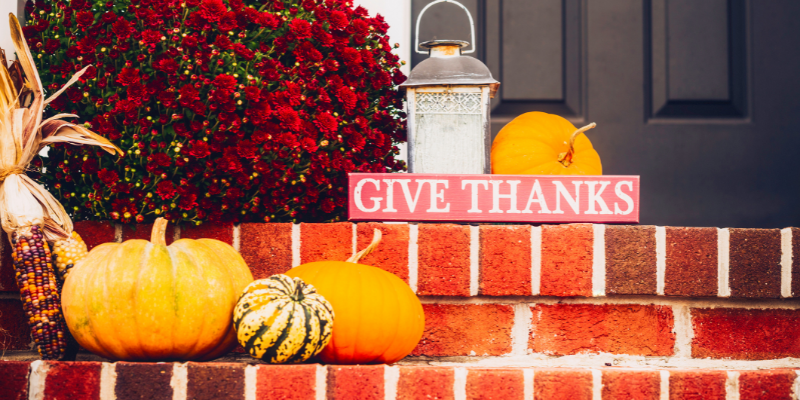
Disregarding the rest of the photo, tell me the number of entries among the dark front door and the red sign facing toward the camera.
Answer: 2

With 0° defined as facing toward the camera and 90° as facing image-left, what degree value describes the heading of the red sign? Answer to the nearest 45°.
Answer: approximately 0°

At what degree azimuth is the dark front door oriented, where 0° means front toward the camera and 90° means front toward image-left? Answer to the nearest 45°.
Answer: approximately 0°

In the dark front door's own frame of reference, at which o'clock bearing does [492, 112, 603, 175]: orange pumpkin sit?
The orange pumpkin is roughly at 1 o'clock from the dark front door.

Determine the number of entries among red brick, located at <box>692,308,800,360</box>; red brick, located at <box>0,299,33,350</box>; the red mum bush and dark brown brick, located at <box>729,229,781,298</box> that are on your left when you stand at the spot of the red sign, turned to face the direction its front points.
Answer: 2

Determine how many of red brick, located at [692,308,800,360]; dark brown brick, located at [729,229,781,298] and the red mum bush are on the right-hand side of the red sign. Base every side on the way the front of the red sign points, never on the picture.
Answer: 1

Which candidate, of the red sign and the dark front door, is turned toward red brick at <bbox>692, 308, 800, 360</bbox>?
the dark front door

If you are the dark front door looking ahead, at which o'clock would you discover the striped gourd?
The striped gourd is roughly at 1 o'clock from the dark front door.

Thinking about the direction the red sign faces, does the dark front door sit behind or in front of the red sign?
behind
